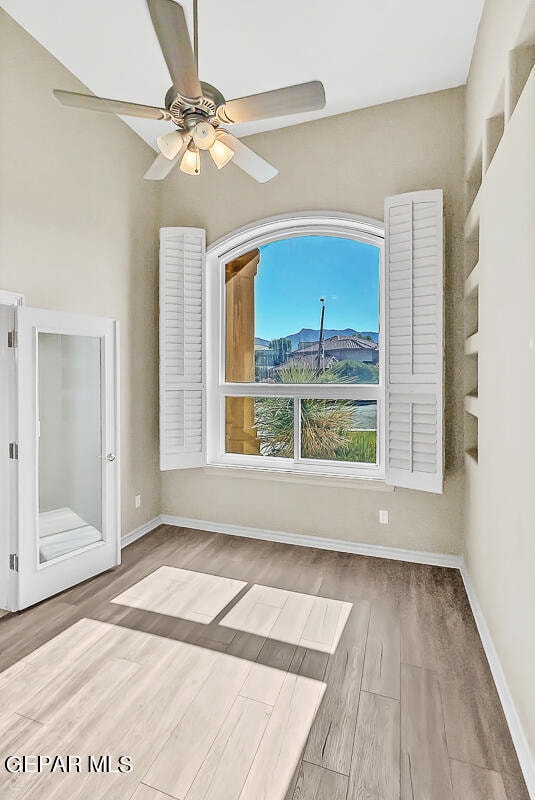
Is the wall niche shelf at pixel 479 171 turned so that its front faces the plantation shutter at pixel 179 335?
yes

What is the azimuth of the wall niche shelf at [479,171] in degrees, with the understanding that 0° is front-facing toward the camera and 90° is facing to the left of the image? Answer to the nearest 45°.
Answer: approximately 90°

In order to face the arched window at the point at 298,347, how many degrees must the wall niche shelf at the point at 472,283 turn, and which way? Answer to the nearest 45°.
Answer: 0° — it already faces it

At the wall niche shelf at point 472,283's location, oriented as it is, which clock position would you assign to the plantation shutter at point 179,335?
The plantation shutter is roughly at 12 o'clock from the wall niche shelf.

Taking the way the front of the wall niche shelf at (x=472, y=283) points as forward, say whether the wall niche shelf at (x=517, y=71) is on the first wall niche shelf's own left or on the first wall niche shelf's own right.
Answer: on the first wall niche shelf's own left

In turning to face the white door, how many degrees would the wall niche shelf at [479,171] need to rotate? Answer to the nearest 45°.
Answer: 0° — it already faces it

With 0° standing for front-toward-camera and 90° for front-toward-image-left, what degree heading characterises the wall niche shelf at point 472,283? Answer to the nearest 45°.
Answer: approximately 90°
